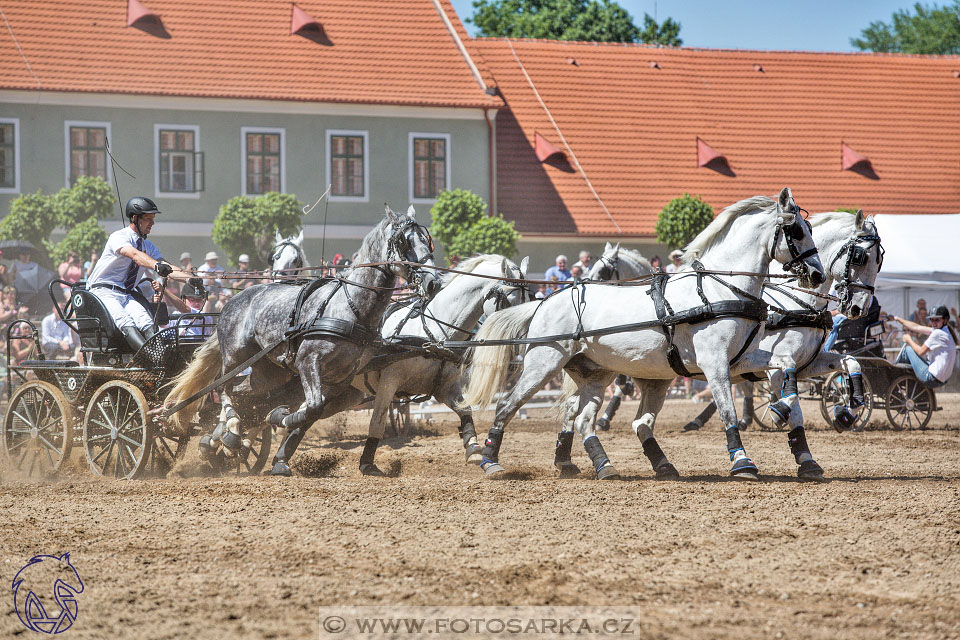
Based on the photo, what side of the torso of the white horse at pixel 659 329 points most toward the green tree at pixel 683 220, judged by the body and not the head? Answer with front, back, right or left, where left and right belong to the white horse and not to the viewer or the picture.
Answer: left

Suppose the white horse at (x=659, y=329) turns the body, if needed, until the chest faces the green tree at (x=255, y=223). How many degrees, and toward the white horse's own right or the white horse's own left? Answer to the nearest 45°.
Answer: approximately 135° to the white horse's own left

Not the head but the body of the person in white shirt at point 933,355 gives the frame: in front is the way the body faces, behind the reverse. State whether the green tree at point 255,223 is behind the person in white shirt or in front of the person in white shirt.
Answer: in front

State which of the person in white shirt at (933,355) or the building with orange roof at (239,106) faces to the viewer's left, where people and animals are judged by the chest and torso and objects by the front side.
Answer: the person in white shirt

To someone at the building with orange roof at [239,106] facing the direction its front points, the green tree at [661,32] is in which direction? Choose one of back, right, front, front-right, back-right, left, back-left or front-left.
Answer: back-left

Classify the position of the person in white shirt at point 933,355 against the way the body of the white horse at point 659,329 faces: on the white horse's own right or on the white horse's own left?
on the white horse's own left

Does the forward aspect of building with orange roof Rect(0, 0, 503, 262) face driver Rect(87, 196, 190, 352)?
yes

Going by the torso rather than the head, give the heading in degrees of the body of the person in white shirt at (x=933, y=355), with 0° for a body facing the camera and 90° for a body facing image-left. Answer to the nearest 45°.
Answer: approximately 90°

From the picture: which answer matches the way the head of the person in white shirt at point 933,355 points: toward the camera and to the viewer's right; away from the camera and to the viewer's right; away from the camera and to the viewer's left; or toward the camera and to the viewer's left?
toward the camera and to the viewer's left

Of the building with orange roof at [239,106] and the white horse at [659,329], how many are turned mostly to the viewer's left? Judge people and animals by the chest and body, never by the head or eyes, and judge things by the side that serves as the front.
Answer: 0

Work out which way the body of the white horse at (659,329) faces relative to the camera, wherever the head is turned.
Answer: to the viewer's right

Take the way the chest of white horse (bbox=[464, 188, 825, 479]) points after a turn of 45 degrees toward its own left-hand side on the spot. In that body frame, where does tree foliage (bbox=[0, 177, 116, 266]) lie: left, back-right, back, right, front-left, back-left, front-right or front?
left
